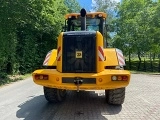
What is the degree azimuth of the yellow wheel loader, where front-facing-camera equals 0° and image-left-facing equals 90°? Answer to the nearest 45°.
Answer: approximately 180°
